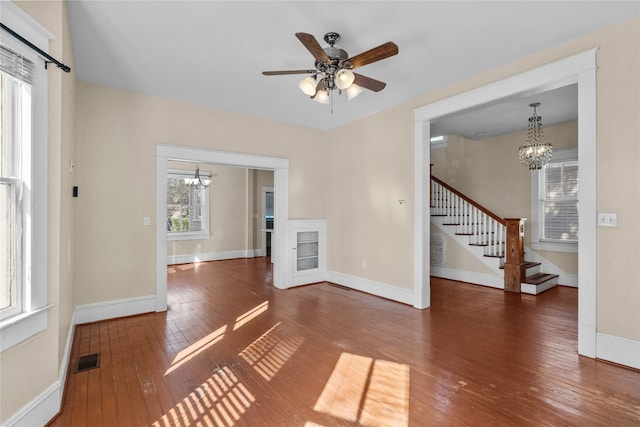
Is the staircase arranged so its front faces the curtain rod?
no

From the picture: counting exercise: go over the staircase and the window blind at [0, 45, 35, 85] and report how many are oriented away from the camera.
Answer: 0

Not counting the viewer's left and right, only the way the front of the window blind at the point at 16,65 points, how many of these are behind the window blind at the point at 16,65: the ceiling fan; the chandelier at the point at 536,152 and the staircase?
0

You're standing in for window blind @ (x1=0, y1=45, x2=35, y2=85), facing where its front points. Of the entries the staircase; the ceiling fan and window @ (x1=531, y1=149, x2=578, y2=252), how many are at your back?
0

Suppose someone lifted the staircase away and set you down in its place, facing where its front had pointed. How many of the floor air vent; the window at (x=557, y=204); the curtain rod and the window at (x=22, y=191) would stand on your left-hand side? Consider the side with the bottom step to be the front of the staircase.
1

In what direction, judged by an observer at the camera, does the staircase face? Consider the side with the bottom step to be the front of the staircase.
facing the viewer and to the right of the viewer

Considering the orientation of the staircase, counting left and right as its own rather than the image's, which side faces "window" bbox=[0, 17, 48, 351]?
right

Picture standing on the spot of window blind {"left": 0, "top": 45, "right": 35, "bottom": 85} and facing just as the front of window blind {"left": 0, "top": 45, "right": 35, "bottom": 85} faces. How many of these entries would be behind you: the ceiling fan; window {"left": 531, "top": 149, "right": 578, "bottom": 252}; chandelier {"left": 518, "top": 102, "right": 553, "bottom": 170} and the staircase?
0

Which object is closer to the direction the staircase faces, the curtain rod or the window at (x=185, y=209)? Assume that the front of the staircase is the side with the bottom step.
the curtain rod

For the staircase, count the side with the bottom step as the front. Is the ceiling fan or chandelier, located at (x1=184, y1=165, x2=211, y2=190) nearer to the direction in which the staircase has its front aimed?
the ceiling fan

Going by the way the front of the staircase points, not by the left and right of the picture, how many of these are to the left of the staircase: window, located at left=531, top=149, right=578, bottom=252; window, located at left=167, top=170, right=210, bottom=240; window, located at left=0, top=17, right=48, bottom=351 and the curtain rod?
1

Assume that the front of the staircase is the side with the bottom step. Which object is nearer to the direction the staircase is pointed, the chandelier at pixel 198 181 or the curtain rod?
the curtain rod

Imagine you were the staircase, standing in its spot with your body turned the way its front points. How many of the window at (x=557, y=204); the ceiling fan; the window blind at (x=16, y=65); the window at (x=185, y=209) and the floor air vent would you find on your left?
1

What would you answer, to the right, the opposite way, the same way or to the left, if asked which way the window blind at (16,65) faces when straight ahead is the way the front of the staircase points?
to the left

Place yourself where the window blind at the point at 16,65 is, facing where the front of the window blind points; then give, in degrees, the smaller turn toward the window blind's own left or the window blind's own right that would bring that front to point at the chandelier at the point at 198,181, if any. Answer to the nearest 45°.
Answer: approximately 90° to the window blind's own left

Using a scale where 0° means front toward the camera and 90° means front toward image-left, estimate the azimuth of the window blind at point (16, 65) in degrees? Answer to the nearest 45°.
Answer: approximately 315°

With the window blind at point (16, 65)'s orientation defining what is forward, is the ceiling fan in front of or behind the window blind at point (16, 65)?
in front

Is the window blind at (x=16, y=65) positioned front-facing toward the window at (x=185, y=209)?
no
